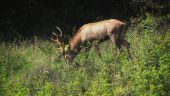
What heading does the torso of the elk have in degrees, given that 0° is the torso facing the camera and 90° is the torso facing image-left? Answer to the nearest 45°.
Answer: approximately 90°
